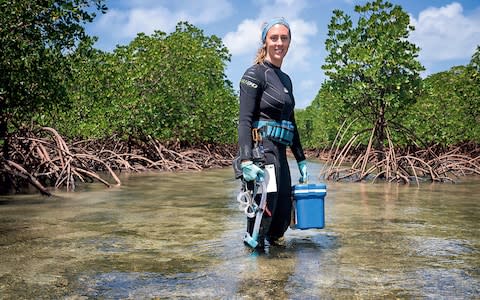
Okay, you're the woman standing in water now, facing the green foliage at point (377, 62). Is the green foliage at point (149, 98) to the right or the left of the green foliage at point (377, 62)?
left

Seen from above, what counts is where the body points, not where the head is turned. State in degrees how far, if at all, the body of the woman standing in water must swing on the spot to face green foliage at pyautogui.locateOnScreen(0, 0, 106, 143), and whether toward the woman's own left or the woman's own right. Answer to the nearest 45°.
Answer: approximately 180°

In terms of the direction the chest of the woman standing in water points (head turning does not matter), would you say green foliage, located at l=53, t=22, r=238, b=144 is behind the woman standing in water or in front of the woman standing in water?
behind

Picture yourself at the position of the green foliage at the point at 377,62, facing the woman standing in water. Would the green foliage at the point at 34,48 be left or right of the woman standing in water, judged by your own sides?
right

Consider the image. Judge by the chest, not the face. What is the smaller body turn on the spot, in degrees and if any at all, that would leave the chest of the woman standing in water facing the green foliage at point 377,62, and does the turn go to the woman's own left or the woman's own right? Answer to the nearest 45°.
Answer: approximately 135° to the woman's own left
